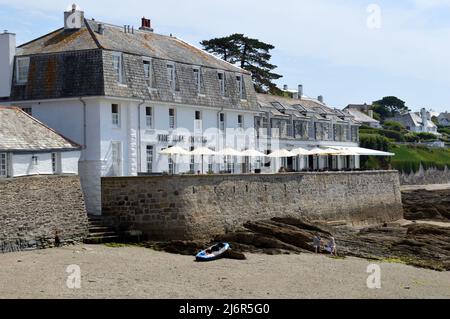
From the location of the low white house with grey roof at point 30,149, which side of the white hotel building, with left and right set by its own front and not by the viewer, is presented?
right

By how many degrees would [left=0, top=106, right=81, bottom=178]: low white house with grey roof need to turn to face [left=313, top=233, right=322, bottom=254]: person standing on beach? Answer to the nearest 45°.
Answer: approximately 90° to its left

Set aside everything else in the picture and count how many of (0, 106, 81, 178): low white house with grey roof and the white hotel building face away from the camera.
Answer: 0

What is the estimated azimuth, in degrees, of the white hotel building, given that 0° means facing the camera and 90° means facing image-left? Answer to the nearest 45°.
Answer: approximately 315°

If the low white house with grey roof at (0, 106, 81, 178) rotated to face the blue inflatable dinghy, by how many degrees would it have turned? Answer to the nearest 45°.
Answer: approximately 45° to its left

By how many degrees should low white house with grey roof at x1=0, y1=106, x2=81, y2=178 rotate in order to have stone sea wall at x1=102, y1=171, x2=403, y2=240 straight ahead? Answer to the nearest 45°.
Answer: approximately 90° to its left

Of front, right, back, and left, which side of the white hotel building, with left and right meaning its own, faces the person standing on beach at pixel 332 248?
front

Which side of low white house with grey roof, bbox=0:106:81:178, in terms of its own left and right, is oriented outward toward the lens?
front
